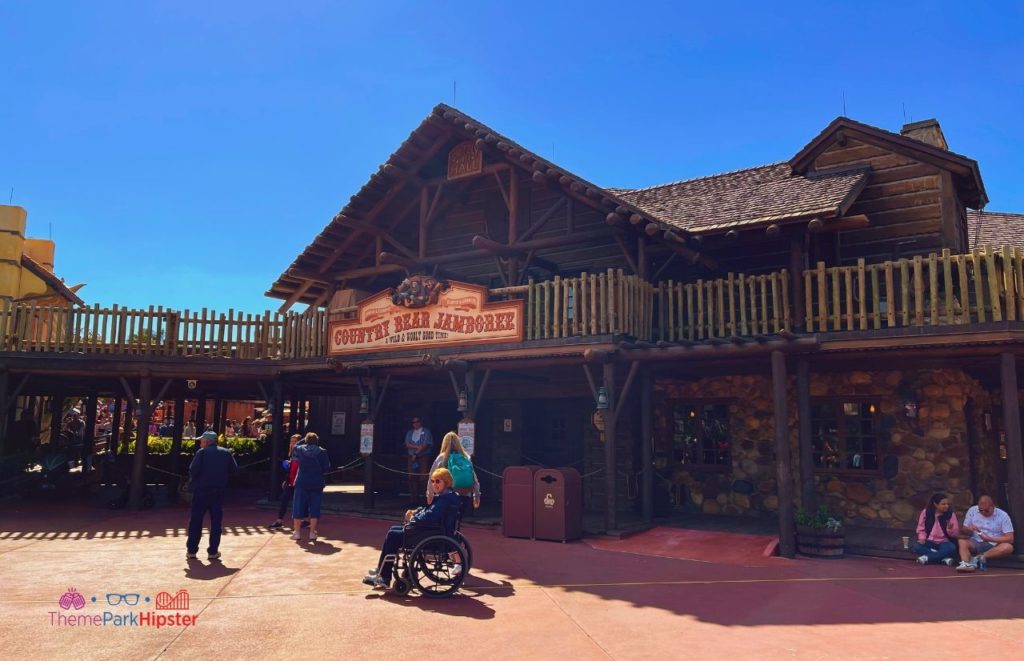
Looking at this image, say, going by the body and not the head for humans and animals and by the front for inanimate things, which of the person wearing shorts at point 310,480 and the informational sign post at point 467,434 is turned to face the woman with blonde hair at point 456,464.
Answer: the informational sign post

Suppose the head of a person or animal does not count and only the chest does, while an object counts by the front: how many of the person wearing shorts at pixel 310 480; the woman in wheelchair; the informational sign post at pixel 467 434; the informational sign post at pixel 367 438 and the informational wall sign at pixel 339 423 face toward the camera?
3

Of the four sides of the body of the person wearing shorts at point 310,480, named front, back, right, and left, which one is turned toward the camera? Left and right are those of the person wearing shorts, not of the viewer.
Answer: back

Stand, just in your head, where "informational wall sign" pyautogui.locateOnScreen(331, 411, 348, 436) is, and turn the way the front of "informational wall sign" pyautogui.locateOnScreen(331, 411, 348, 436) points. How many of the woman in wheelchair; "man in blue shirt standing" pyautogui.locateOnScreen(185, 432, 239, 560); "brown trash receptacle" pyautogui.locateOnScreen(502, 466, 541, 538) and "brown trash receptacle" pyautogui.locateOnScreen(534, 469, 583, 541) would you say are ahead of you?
4

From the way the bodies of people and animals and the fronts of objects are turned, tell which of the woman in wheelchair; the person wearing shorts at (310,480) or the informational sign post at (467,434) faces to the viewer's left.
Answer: the woman in wheelchair

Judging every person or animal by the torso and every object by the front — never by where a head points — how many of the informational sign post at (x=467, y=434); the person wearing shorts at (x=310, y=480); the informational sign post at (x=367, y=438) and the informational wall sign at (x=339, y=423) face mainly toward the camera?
3

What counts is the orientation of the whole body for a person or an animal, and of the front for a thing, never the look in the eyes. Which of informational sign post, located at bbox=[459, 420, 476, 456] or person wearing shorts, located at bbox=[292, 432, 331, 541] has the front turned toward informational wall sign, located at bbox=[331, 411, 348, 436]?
the person wearing shorts

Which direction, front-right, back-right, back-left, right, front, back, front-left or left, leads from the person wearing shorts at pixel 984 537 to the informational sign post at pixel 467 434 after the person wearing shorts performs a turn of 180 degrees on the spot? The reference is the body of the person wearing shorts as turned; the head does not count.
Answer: back-left

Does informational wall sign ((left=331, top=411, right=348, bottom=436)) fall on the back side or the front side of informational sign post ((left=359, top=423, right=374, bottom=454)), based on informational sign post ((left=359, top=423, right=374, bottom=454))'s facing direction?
on the back side

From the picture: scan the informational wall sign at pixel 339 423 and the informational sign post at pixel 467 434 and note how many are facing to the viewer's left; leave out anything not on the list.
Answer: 0

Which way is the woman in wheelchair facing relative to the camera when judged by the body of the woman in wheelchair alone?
to the viewer's left

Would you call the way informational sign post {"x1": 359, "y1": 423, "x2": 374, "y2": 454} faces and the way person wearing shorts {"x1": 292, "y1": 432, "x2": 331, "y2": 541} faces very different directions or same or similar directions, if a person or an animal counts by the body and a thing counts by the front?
very different directions
